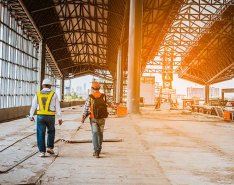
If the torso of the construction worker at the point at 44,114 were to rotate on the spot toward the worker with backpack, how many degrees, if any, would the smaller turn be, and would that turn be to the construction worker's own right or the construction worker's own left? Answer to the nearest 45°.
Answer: approximately 90° to the construction worker's own right

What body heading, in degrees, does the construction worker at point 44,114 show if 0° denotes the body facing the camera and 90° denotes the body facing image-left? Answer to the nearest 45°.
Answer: approximately 180°

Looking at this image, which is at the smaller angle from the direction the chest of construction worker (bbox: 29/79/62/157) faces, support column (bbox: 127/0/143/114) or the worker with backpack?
the support column
